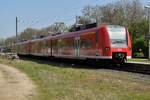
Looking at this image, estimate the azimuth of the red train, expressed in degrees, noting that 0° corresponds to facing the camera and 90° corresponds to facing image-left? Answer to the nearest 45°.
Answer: approximately 315°
